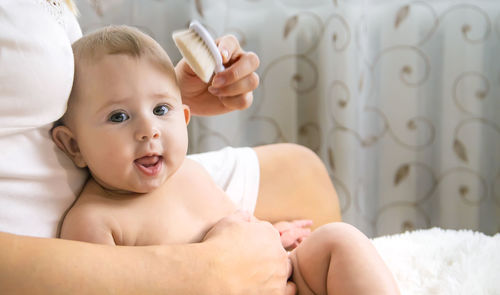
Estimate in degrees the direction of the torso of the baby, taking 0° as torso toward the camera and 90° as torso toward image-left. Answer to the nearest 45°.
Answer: approximately 315°
